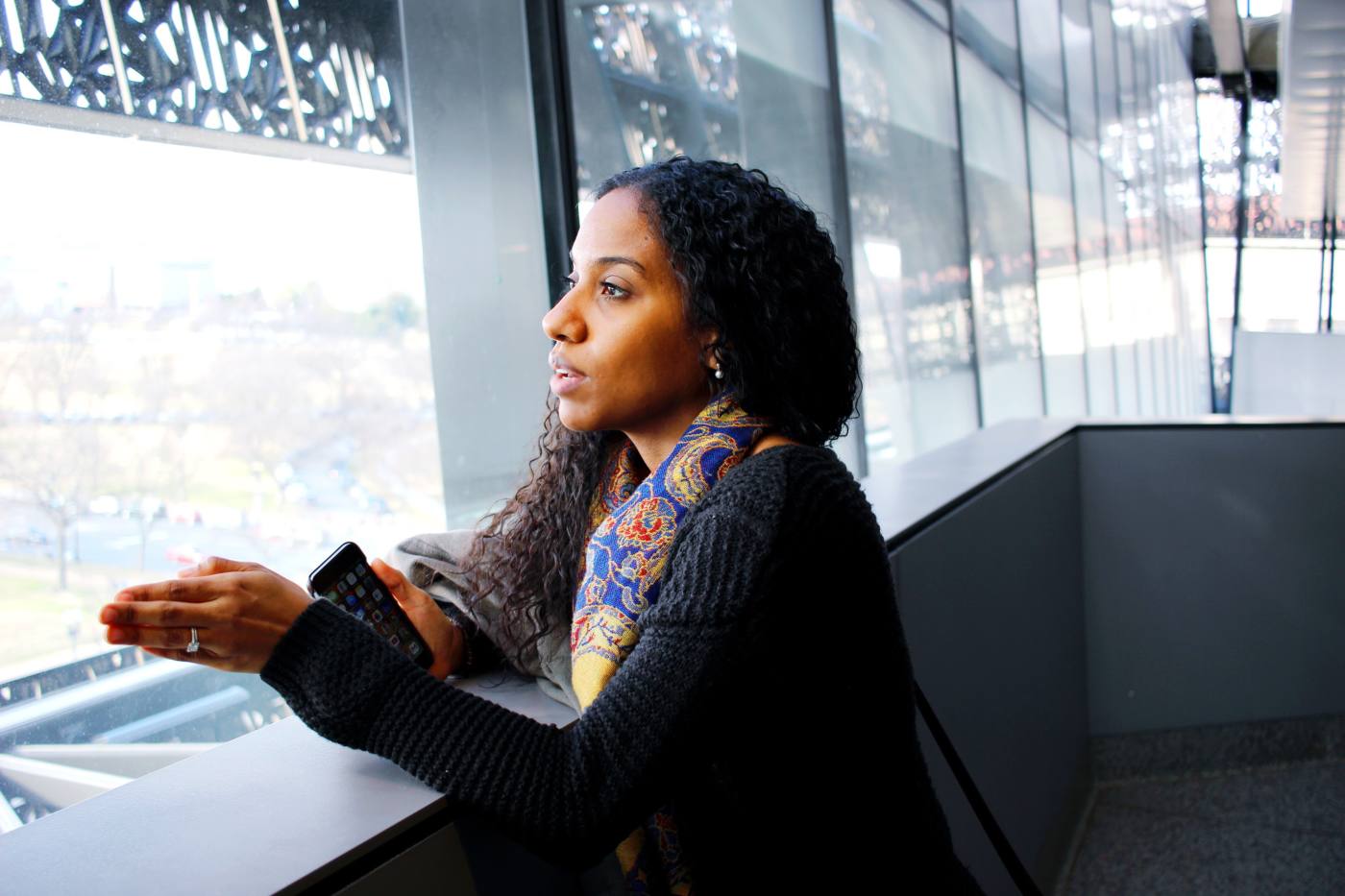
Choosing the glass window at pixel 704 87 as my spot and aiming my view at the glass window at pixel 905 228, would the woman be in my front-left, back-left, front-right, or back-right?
back-right

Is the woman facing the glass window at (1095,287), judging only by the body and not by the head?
no

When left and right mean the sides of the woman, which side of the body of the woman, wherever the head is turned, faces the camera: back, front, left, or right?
left

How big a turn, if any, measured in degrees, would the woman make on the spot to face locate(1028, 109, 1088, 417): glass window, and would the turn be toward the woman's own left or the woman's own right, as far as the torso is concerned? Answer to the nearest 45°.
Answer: approximately 135° to the woman's own right

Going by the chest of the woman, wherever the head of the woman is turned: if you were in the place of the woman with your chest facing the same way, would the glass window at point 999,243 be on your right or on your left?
on your right

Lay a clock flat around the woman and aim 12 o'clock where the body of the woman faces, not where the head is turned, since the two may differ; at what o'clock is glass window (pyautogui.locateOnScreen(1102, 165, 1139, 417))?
The glass window is roughly at 4 o'clock from the woman.

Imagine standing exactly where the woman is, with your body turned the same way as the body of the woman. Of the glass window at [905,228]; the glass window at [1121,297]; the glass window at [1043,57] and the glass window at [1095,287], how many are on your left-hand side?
0

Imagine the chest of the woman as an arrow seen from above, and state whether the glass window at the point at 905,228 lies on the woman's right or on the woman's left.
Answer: on the woman's right

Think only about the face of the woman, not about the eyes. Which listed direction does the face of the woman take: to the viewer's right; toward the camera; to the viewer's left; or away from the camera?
to the viewer's left

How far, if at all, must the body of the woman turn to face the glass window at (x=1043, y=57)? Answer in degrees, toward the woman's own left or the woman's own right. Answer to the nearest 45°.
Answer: approximately 135° to the woman's own right

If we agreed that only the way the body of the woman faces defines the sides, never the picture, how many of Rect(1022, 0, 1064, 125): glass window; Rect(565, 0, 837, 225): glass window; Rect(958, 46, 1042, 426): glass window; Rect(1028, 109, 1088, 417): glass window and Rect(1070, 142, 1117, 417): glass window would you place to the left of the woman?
0

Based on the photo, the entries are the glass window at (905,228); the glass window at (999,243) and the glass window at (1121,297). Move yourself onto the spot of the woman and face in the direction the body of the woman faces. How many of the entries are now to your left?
0

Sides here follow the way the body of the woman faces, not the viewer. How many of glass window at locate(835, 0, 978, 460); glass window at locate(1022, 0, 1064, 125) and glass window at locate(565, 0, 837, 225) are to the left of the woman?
0

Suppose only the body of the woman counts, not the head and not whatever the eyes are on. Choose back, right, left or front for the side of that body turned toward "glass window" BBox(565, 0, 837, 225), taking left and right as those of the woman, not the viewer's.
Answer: right
